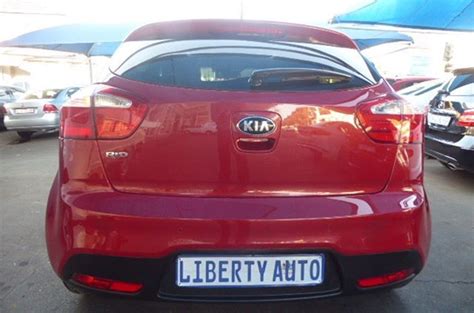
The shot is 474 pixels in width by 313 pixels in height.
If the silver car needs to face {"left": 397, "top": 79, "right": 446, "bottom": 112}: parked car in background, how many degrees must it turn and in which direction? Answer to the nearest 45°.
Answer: approximately 90° to its right

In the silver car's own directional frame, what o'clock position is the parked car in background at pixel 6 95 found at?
The parked car in background is roughly at 10 o'clock from the silver car.

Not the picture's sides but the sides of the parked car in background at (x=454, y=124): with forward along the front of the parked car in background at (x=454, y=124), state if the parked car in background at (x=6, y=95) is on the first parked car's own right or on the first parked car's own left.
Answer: on the first parked car's own left

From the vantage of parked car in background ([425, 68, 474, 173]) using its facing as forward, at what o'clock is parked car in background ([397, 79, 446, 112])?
parked car in background ([397, 79, 446, 112]) is roughly at 10 o'clock from parked car in background ([425, 68, 474, 173]).

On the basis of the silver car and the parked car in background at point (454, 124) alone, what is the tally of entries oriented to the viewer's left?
0

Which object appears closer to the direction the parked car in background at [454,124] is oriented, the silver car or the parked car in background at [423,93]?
the parked car in background

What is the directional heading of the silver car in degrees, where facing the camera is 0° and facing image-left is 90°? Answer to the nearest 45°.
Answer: approximately 225°

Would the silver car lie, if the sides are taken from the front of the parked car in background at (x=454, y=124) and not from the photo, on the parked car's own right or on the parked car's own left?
on the parked car's own left

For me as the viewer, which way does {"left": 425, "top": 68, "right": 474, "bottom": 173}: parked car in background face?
facing away from the viewer and to the right of the viewer
